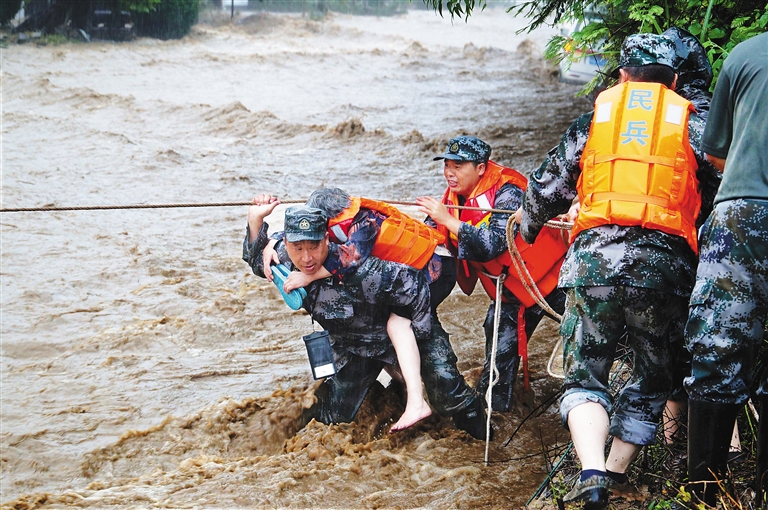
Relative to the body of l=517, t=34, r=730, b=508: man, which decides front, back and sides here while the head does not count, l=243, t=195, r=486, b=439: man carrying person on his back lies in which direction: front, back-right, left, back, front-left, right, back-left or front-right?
front-left

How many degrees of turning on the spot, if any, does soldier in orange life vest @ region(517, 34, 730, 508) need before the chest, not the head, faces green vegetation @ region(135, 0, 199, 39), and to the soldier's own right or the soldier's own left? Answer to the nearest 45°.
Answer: approximately 45° to the soldier's own left

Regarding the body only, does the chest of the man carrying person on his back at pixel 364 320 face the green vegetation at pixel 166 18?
no

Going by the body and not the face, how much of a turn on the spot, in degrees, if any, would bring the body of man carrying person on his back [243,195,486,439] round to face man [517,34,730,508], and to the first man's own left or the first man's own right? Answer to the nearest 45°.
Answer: approximately 90° to the first man's own left

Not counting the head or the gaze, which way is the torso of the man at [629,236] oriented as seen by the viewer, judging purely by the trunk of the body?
away from the camera

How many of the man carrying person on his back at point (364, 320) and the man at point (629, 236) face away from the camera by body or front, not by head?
1

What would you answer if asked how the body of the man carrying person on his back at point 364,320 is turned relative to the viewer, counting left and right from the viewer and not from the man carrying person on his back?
facing the viewer and to the left of the viewer

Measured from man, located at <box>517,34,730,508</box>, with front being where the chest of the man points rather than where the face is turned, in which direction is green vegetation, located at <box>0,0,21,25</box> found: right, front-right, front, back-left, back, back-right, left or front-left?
front-left

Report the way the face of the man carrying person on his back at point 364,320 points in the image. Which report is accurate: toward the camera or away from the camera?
toward the camera
